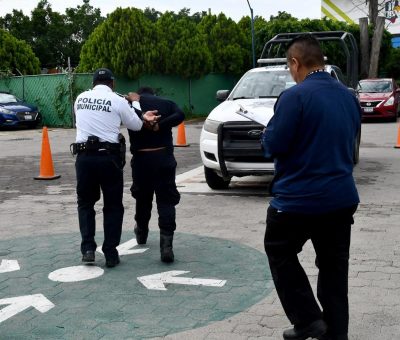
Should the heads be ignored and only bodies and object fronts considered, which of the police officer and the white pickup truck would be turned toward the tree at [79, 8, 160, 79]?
the police officer

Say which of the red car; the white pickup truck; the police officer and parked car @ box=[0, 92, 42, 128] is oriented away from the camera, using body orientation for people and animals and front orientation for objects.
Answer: the police officer

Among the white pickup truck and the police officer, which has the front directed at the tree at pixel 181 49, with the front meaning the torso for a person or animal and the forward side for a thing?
the police officer

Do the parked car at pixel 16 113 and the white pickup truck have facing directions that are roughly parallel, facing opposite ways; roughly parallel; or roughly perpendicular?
roughly perpendicular

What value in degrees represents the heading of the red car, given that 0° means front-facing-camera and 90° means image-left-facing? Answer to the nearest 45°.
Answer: approximately 45°

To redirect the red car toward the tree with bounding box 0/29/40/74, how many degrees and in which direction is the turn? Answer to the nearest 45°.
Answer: approximately 45° to its right

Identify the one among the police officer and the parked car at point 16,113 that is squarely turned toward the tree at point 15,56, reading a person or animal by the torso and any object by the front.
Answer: the police officer

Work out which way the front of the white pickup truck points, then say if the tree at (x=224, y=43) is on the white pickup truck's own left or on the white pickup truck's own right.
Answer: on the white pickup truck's own right

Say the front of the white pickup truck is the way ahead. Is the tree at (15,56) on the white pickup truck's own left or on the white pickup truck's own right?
on the white pickup truck's own right

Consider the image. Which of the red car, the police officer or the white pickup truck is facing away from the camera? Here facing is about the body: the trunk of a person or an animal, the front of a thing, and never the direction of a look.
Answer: the police officer

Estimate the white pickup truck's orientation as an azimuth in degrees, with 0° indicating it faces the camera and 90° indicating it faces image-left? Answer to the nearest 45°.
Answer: approximately 45°

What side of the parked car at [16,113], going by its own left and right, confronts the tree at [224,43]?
left

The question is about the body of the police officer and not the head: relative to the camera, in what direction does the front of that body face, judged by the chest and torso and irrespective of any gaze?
away from the camera

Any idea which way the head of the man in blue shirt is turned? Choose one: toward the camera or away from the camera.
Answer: away from the camera
